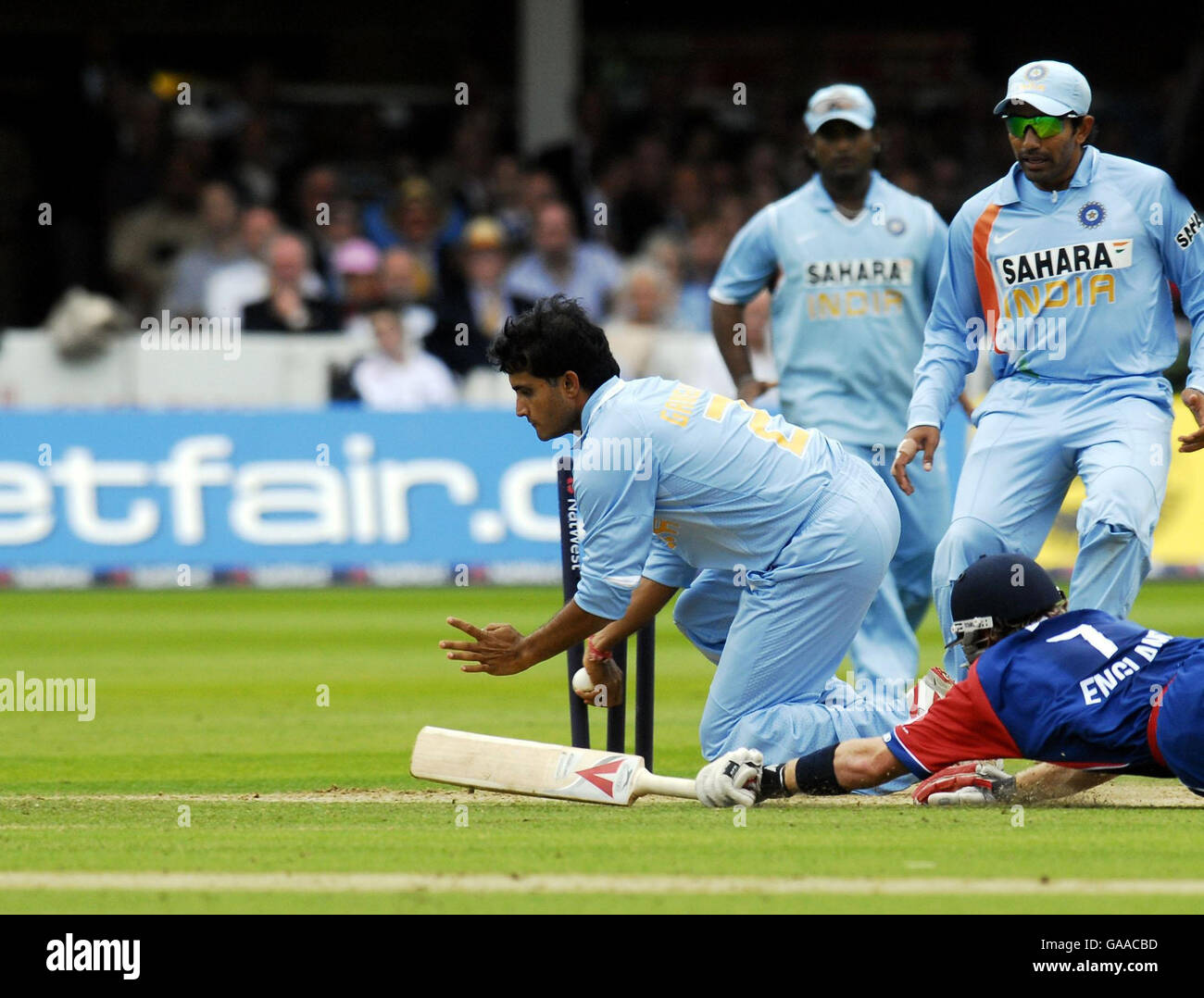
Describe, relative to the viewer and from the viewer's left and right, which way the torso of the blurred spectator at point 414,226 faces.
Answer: facing the viewer

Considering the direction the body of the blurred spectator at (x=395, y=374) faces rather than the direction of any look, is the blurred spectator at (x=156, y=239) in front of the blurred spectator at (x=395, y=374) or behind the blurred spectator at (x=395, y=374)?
behind

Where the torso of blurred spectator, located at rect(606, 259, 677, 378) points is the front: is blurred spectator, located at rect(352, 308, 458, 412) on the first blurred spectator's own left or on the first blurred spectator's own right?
on the first blurred spectator's own right

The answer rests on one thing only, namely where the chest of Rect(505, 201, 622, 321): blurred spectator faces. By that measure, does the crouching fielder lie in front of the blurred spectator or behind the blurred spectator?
in front

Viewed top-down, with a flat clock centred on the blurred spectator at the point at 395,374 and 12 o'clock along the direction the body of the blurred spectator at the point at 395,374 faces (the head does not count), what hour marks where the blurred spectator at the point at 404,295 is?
the blurred spectator at the point at 404,295 is roughly at 6 o'clock from the blurred spectator at the point at 395,374.

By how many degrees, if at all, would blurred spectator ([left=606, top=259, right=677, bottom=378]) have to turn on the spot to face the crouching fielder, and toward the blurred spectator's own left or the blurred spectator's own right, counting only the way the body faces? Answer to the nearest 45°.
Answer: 0° — they already face them

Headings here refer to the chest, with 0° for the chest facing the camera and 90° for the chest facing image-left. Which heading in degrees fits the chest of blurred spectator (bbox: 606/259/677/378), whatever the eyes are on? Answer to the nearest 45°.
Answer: approximately 0°

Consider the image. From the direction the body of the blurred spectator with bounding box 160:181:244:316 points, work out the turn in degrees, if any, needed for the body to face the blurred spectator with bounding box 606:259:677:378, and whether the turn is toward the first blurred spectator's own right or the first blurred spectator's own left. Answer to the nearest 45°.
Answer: approximately 45° to the first blurred spectator's own left

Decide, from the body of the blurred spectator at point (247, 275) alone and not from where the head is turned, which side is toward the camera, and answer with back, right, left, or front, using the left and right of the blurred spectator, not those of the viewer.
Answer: front

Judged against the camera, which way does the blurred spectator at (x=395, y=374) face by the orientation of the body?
toward the camera

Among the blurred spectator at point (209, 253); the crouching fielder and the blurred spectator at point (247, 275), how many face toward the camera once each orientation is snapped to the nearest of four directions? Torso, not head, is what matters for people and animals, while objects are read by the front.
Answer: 2

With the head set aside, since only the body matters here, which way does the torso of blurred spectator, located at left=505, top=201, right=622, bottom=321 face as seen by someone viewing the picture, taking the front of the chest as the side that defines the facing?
toward the camera

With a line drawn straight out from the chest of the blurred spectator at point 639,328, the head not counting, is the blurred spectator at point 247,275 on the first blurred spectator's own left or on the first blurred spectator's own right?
on the first blurred spectator's own right
